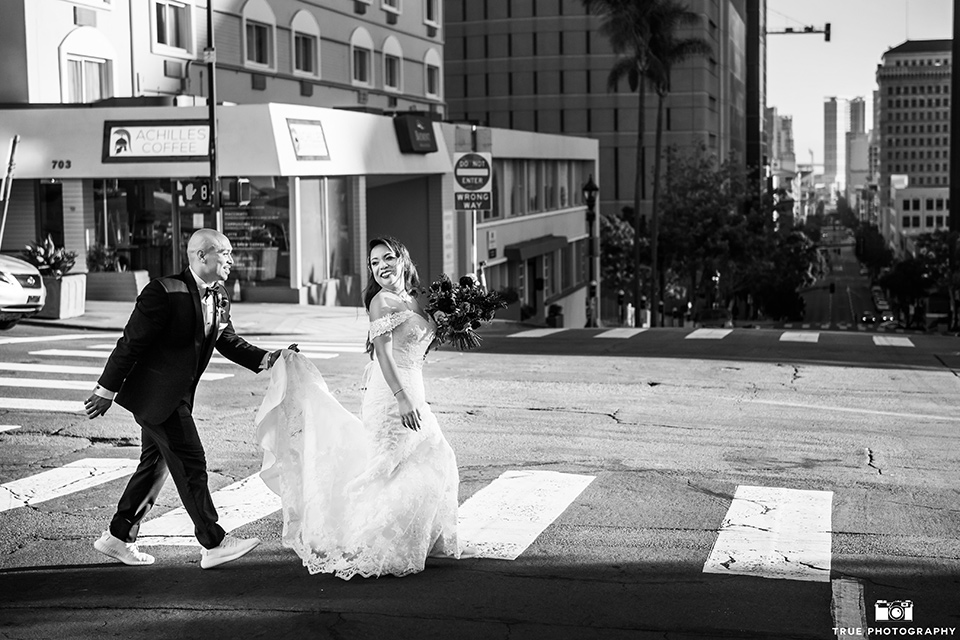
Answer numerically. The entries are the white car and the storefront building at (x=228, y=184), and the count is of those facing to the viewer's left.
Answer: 0

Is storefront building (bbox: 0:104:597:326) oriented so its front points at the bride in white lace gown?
yes

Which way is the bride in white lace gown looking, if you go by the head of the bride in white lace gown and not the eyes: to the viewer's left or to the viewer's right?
to the viewer's left

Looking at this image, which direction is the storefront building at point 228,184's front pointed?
toward the camera

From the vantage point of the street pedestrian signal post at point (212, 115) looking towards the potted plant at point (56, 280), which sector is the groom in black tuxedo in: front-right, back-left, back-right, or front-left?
front-left

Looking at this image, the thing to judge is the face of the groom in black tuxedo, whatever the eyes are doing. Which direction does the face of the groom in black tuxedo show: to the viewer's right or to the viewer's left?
to the viewer's right

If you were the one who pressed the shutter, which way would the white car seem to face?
facing the viewer and to the right of the viewer

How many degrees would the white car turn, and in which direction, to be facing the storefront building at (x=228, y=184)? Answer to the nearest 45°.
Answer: approximately 90° to its left

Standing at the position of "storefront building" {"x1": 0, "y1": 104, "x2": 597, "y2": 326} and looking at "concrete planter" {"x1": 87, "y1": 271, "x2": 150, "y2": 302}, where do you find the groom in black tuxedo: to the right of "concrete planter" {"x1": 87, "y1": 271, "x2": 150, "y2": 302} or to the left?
left

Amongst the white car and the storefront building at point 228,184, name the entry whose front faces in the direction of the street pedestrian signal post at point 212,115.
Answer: the storefront building

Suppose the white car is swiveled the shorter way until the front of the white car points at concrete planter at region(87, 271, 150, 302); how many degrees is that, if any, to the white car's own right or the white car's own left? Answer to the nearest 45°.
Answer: approximately 135° to the white car's own left
